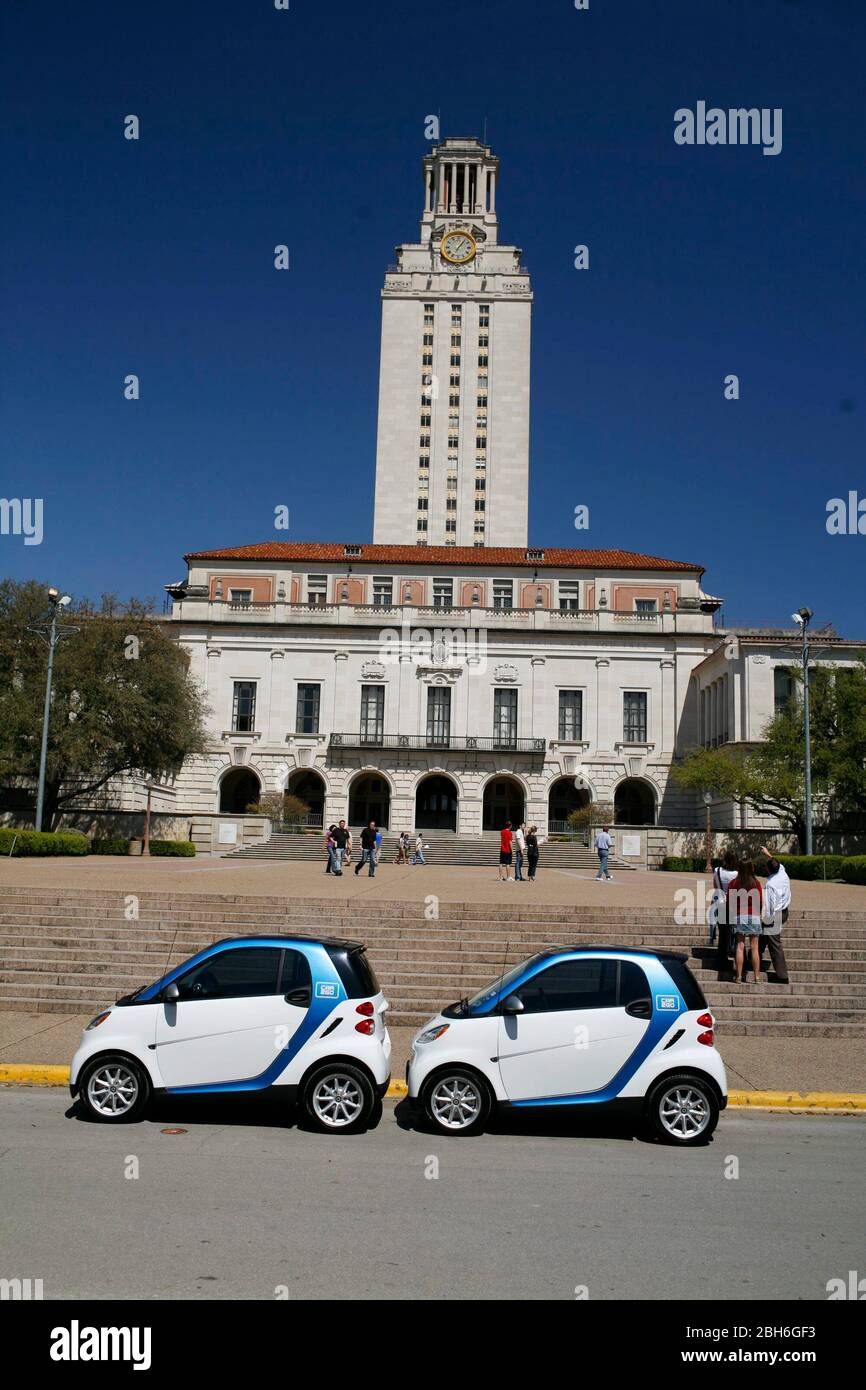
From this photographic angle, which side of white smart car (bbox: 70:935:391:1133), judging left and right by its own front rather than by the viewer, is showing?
left

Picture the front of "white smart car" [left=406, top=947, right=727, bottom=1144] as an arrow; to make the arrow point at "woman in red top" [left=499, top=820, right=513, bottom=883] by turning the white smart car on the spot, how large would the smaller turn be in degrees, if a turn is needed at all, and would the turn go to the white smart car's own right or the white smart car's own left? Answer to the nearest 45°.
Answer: approximately 90° to the white smart car's own right

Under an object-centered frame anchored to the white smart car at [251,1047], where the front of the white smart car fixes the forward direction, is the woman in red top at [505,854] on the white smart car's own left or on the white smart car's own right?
on the white smart car's own right

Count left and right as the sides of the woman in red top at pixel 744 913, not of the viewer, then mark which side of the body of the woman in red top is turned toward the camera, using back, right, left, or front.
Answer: back

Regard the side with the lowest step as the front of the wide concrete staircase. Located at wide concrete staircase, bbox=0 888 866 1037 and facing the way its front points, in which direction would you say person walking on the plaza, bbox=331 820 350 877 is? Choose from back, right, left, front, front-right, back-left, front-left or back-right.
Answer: back

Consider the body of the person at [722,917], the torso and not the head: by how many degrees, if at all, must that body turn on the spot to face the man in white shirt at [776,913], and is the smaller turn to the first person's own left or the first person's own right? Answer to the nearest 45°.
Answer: approximately 135° to the first person's own right

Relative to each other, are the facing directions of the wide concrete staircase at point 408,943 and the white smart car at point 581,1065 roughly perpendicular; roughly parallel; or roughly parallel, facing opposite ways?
roughly perpendicular

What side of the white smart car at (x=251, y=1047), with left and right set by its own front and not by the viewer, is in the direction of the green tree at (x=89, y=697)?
right

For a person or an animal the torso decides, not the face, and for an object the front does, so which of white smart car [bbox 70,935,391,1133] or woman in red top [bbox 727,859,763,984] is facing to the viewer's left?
the white smart car

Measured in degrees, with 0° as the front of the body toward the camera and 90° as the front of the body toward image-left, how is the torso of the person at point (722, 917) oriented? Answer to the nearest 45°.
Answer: approximately 180°

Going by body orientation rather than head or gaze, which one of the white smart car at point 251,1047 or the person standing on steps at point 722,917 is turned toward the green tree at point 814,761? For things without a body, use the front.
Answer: the person standing on steps
